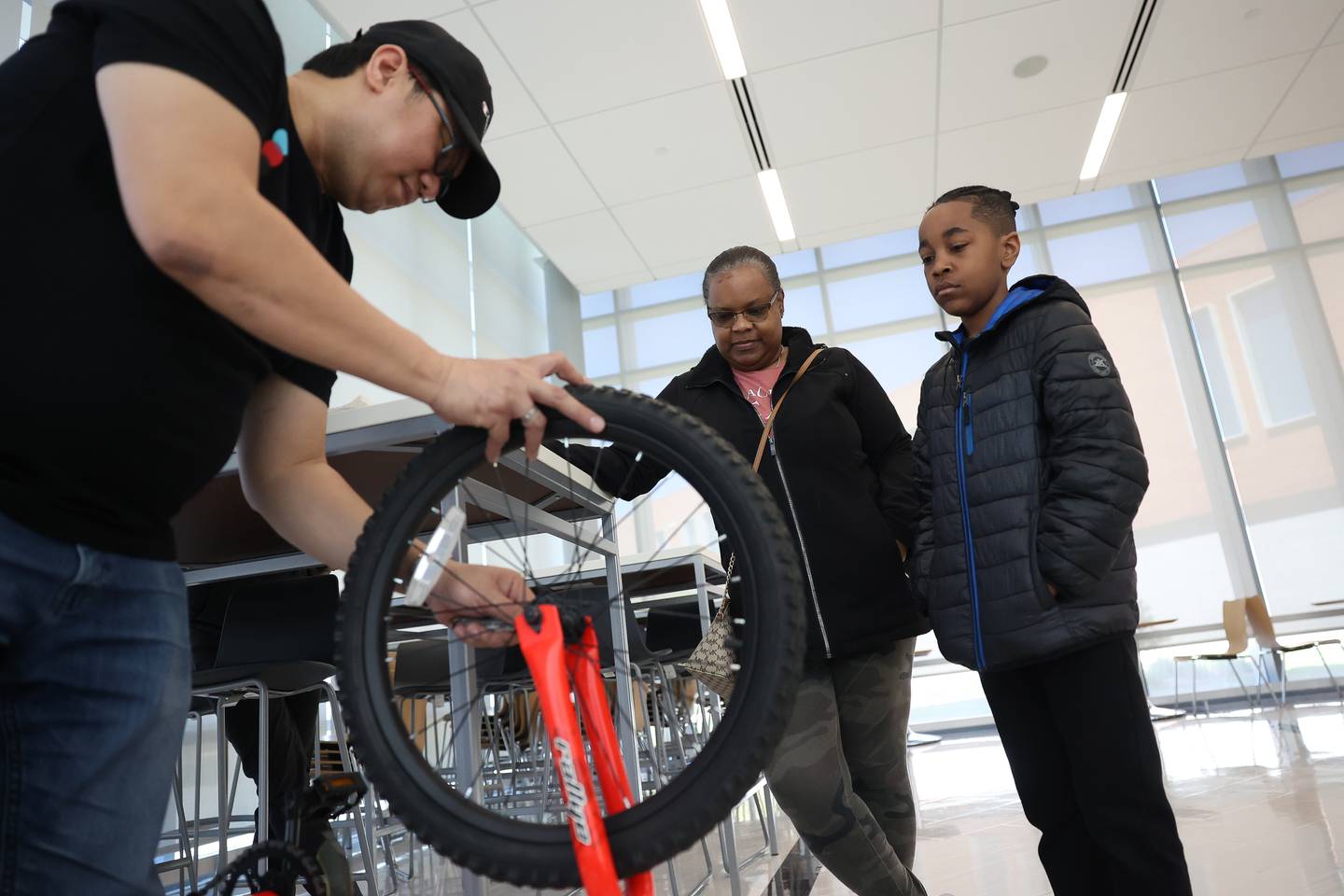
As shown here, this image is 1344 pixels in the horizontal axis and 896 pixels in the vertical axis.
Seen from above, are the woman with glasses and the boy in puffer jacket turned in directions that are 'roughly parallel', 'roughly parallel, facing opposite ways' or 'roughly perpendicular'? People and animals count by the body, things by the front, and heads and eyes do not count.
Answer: roughly parallel

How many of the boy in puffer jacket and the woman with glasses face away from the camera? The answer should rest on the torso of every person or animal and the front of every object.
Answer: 0

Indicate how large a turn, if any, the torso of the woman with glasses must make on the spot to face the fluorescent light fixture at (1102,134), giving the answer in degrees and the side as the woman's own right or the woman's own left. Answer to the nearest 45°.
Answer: approximately 180°

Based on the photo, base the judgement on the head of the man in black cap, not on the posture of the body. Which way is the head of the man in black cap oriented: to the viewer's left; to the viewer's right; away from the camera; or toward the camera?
to the viewer's right

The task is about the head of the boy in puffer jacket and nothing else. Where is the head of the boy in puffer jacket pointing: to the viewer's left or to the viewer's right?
to the viewer's left

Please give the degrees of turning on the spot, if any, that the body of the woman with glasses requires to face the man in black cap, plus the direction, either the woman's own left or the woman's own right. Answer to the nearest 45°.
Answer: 0° — they already face them

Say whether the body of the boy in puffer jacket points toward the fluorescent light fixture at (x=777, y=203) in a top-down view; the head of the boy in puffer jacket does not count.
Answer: no

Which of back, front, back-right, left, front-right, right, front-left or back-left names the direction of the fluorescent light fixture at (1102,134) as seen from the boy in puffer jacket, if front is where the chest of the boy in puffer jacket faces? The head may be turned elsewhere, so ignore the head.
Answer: back-right

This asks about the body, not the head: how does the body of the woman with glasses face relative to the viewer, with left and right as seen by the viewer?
facing the viewer and to the left of the viewer

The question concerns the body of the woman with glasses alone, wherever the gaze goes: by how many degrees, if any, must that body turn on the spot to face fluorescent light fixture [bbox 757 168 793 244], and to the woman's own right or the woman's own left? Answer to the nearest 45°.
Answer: approximately 135° to the woman's own right
